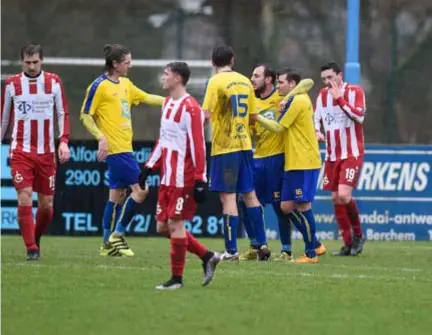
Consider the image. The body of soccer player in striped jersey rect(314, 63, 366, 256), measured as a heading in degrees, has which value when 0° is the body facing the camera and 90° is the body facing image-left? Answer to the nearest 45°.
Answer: approximately 45°

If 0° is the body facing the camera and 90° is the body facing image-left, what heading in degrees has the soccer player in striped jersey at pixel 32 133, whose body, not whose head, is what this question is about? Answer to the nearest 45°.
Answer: approximately 0°

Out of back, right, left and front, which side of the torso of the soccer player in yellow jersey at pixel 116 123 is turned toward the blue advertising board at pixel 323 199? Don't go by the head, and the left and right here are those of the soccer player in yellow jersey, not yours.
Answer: left

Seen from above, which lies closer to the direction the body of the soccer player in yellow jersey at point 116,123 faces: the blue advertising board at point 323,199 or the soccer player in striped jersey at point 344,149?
the soccer player in striped jersey
